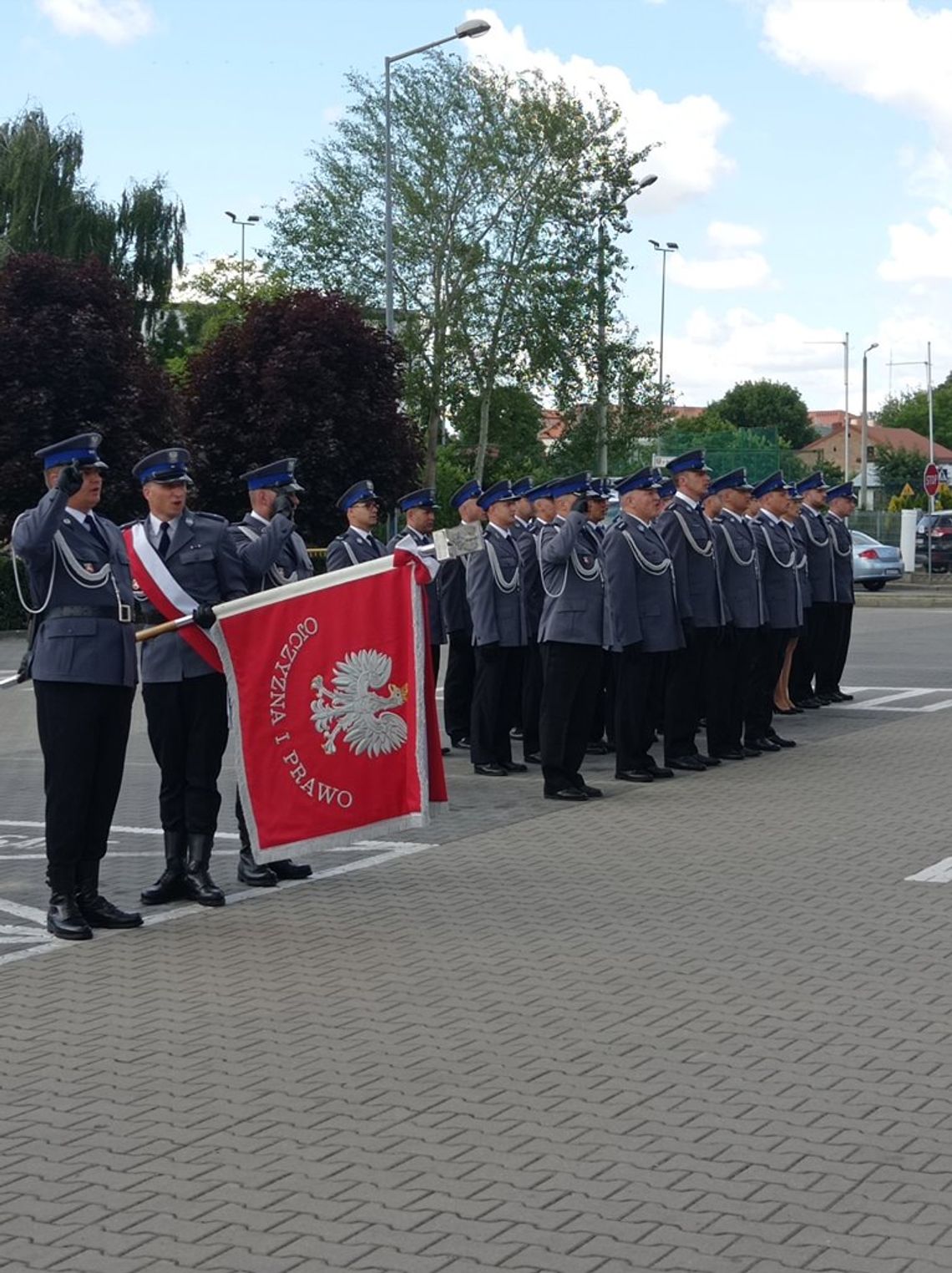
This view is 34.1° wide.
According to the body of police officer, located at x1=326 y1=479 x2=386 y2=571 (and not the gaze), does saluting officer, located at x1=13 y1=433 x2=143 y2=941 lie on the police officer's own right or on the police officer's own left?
on the police officer's own right

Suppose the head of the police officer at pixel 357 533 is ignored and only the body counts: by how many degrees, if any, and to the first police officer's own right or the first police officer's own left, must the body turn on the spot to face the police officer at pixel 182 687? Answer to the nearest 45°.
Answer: approximately 45° to the first police officer's own right

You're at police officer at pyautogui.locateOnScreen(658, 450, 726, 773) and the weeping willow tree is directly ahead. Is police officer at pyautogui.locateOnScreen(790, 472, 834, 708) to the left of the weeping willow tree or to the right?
right
